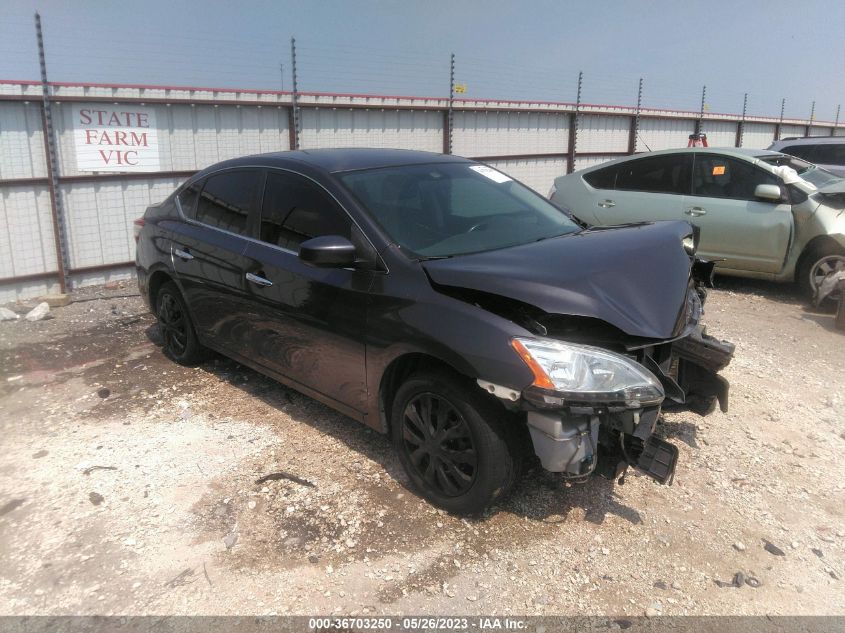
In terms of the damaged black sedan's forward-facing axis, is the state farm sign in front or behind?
behind

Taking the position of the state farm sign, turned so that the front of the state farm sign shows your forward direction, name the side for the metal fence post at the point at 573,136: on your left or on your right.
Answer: on your left

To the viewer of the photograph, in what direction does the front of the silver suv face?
facing to the right of the viewer

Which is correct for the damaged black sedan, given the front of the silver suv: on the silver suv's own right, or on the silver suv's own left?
on the silver suv's own right

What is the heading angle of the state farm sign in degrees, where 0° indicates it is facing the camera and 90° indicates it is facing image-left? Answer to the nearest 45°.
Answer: approximately 0°

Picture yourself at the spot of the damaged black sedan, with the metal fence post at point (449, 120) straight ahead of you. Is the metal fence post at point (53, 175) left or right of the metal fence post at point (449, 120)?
left

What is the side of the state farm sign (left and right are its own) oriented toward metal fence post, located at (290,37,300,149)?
left

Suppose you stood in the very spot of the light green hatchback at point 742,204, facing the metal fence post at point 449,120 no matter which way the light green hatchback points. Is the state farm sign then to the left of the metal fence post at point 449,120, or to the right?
left

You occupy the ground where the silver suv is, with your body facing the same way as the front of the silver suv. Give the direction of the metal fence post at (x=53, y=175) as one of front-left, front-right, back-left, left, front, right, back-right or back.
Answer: back-right

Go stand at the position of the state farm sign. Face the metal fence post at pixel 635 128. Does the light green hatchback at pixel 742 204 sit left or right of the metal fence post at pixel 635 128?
right

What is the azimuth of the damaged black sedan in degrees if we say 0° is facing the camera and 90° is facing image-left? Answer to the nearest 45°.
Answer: approximately 315°
